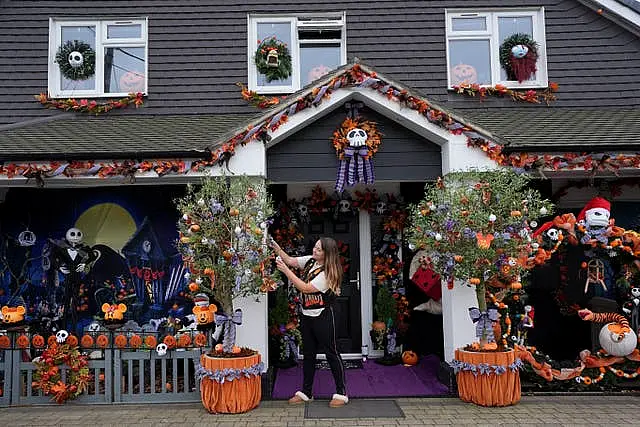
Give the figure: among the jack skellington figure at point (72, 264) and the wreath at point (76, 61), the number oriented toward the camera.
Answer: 2

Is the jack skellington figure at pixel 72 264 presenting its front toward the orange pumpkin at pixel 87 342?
yes

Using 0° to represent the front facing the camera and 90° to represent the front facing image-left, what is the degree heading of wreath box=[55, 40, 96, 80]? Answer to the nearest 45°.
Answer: approximately 0°

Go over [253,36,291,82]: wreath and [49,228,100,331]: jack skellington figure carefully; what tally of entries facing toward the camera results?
2

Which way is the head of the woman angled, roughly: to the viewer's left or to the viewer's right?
to the viewer's left

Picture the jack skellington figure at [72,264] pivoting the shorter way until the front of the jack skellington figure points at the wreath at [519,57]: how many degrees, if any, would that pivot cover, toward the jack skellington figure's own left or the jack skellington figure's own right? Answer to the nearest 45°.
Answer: approximately 90° to the jack skellington figure's own left

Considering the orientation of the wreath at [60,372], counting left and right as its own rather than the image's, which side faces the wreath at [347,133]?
left

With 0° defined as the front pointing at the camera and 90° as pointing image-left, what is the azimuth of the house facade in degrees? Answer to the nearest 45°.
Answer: approximately 0°

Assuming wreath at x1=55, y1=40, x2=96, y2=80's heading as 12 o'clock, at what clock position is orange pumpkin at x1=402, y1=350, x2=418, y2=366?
The orange pumpkin is roughly at 10 o'clock from the wreath.
